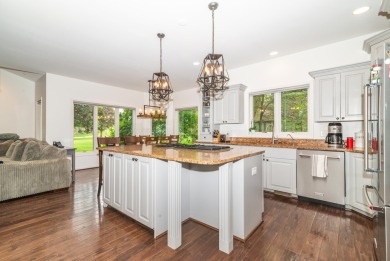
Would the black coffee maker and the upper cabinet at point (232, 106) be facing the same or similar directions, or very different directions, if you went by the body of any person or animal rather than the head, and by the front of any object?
same or similar directions

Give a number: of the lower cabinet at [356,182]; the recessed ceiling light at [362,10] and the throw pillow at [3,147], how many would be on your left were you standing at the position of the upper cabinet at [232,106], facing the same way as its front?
2

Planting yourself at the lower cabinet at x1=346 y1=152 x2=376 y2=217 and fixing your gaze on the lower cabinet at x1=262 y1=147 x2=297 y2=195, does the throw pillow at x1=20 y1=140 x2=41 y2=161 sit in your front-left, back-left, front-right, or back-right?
front-left

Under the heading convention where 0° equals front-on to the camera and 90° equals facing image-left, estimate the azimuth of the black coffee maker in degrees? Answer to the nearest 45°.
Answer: approximately 0°

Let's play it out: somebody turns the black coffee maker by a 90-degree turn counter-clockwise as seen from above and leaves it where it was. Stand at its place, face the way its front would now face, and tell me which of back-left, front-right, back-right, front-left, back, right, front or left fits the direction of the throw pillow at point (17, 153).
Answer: back-right

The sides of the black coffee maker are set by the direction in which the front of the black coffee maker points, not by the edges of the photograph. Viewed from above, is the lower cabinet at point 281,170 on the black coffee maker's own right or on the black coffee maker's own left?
on the black coffee maker's own right

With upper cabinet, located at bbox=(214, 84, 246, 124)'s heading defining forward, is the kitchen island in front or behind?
in front

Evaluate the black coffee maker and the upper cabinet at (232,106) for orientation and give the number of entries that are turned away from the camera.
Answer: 0

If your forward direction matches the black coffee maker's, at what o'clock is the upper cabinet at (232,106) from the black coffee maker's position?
The upper cabinet is roughly at 3 o'clock from the black coffee maker.

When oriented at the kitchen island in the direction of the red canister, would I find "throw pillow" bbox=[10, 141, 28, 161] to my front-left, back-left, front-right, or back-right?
back-left

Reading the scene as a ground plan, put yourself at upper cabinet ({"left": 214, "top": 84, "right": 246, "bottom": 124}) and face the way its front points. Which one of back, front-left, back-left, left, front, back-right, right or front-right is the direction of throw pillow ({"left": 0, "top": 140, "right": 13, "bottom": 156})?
front-right

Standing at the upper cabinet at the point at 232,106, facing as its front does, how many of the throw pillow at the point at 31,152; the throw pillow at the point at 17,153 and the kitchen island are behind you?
0
